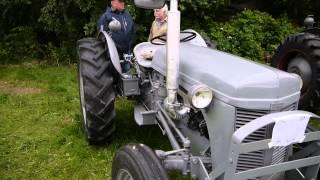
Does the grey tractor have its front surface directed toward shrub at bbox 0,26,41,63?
no

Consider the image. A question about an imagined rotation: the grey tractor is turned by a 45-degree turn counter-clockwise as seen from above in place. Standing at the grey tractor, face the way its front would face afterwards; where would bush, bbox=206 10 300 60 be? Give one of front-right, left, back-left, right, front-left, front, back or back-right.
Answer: left

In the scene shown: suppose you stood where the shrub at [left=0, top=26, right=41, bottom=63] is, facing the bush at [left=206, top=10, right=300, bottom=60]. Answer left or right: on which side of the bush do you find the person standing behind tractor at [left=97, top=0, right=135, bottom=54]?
right

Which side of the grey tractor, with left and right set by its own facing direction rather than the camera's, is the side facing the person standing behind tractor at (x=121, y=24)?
back

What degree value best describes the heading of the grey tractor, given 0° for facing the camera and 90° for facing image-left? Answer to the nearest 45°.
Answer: approximately 315°
